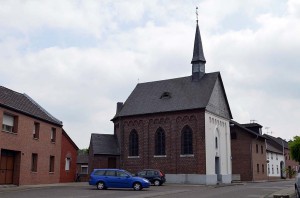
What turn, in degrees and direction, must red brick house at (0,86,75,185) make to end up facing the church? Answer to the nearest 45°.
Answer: approximately 90° to its left

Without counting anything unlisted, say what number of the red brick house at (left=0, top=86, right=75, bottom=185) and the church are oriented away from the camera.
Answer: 0

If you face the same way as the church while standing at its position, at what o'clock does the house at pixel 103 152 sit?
The house is roughly at 5 o'clock from the church.

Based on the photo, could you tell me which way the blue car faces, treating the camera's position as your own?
facing to the right of the viewer

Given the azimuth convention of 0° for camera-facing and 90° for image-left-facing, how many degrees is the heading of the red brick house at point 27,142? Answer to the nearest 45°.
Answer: approximately 315°

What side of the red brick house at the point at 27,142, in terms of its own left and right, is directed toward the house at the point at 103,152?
left

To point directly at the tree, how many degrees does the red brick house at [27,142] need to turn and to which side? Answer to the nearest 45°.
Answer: approximately 45° to its left

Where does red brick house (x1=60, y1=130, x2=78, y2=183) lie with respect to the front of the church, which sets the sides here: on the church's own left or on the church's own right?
on the church's own right

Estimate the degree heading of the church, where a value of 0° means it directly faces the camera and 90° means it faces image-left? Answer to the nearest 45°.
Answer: approximately 315°

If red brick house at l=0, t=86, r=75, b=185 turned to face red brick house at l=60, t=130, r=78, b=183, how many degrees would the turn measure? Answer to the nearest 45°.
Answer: approximately 90° to its left
